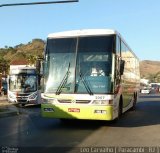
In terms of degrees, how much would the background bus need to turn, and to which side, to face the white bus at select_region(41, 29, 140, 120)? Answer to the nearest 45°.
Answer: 0° — it already faces it

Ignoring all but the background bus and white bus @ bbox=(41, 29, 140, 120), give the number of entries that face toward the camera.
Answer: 2

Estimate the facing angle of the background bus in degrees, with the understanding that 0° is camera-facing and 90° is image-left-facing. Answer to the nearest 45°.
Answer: approximately 0°

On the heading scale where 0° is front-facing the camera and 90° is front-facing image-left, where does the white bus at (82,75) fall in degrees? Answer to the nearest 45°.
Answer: approximately 0°
